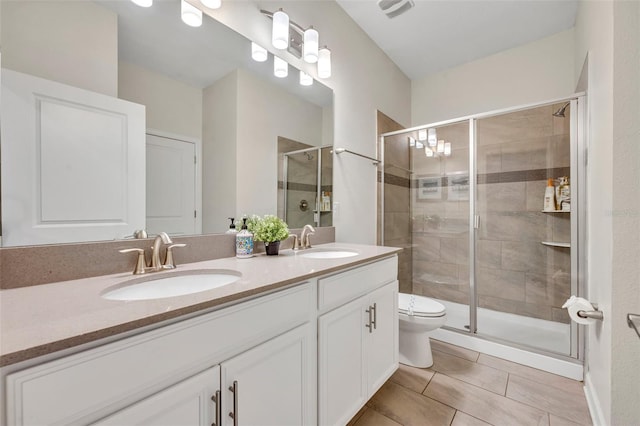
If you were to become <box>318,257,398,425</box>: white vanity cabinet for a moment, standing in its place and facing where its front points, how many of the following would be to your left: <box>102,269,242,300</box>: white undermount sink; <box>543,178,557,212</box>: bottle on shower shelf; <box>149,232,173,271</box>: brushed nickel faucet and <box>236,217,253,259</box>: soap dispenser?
1

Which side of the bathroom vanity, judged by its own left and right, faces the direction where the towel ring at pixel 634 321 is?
front

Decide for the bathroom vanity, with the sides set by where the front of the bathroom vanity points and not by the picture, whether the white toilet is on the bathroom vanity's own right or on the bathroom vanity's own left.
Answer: on the bathroom vanity's own left

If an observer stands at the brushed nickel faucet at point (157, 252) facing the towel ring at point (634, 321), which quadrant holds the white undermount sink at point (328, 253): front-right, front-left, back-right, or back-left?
front-left

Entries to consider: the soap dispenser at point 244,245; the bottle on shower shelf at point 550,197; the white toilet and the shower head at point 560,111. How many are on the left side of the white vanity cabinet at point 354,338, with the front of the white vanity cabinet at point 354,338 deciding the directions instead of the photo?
3

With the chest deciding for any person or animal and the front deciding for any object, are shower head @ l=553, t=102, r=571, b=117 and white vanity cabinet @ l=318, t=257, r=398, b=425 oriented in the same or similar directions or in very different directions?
very different directions

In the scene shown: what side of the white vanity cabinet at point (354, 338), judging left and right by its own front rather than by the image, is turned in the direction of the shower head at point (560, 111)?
left

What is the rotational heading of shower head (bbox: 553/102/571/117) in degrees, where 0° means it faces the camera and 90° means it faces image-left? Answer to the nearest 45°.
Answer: approximately 90°

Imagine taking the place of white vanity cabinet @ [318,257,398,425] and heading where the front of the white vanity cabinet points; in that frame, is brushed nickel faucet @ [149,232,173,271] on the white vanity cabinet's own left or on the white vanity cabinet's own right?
on the white vanity cabinet's own right

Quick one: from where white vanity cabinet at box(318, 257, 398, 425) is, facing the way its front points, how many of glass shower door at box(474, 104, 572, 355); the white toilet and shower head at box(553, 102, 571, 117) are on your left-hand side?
3

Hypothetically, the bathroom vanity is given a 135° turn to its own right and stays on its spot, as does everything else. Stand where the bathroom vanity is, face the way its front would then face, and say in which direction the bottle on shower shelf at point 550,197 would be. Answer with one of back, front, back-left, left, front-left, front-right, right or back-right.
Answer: back

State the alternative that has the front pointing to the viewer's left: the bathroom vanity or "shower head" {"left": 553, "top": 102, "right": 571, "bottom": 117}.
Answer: the shower head

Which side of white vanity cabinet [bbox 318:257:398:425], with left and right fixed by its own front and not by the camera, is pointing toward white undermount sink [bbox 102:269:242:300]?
right

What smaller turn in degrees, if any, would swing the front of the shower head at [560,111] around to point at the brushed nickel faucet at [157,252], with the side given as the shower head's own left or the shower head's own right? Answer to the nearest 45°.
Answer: approximately 45° to the shower head's own left

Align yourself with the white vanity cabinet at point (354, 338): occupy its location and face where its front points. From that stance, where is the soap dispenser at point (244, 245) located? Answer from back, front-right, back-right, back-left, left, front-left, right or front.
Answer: back-right

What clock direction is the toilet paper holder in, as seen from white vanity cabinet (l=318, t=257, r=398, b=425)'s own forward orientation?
The toilet paper holder is roughly at 10 o'clock from the white vanity cabinet.

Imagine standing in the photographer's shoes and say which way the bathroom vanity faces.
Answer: facing the viewer and to the right of the viewer
